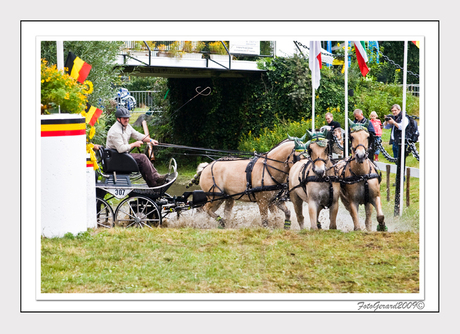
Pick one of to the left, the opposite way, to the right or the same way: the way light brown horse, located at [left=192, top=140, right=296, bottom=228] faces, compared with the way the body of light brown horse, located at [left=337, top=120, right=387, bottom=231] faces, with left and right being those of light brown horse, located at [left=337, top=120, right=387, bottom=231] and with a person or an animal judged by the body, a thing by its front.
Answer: to the left

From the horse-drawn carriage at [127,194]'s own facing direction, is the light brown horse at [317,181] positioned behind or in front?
in front

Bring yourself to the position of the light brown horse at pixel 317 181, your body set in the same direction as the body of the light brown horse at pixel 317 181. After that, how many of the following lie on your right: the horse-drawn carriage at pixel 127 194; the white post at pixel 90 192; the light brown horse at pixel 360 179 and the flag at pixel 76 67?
3

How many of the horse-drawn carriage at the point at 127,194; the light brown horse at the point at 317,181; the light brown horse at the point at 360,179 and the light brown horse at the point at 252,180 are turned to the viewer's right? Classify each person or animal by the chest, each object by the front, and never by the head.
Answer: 2

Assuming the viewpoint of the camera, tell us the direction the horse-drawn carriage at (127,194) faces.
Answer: facing to the right of the viewer

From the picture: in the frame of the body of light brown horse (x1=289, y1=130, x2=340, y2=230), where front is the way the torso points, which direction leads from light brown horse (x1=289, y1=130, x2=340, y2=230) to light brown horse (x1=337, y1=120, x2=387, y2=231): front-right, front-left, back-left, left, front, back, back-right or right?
left

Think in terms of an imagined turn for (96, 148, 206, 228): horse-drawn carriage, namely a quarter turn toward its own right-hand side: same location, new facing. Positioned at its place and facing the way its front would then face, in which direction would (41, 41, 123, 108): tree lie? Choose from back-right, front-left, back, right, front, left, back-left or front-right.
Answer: back

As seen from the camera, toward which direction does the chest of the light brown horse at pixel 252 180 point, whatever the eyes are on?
to the viewer's right
